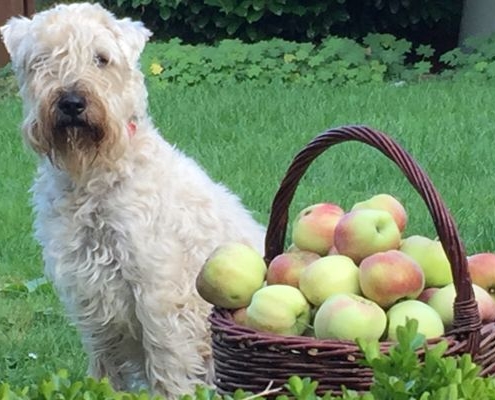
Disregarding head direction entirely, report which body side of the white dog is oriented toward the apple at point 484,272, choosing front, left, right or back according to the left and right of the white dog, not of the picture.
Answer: left

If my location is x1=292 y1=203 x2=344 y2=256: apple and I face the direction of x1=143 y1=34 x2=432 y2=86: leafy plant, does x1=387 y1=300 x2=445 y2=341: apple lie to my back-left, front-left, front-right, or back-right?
back-right

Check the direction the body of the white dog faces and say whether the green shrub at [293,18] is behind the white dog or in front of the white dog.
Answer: behind

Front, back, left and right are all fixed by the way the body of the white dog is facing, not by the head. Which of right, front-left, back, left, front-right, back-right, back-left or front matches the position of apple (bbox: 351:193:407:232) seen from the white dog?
left

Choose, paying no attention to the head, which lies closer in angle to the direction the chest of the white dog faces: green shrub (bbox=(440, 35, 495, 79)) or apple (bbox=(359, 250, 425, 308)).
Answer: the apple

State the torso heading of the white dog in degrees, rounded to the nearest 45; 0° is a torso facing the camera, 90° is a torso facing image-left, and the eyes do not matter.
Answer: approximately 45°

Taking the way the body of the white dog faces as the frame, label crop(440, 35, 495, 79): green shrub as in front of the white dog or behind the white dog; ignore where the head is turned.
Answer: behind

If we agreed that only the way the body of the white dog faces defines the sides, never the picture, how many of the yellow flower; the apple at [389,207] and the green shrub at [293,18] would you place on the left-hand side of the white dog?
1

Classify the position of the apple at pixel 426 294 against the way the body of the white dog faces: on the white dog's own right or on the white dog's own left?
on the white dog's own left

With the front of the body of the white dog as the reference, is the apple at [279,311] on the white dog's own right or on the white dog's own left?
on the white dog's own left

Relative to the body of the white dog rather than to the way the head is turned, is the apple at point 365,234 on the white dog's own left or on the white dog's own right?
on the white dog's own left

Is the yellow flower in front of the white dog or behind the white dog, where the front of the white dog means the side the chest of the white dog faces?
behind
